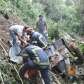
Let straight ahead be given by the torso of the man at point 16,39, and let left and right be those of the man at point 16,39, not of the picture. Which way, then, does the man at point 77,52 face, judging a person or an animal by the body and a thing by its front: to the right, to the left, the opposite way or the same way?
the opposite way

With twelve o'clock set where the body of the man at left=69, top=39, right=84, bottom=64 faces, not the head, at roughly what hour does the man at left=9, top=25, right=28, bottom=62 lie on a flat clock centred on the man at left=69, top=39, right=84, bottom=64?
the man at left=9, top=25, right=28, bottom=62 is roughly at 11 o'clock from the man at left=69, top=39, right=84, bottom=64.

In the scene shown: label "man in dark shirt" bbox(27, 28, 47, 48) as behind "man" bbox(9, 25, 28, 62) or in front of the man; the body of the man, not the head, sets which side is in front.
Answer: in front

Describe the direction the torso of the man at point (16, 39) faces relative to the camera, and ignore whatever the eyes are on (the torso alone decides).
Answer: to the viewer's right

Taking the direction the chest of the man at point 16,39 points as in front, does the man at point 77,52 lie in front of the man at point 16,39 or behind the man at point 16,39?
in front

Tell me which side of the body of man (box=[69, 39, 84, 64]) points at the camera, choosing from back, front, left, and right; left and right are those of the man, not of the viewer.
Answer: left

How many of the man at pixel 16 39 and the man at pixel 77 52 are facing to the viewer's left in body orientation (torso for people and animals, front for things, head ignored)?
1
